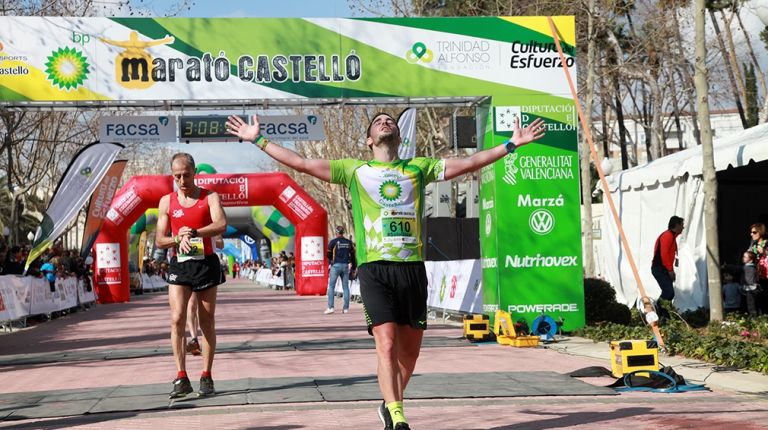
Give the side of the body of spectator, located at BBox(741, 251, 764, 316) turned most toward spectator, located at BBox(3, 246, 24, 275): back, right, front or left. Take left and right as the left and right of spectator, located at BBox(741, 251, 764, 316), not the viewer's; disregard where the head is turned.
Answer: front

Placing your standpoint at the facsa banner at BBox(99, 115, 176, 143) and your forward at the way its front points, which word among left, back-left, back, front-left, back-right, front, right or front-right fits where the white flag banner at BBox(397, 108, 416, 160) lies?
left

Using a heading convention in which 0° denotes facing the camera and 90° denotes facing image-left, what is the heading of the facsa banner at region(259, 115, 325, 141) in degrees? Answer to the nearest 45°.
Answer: approximately 0°

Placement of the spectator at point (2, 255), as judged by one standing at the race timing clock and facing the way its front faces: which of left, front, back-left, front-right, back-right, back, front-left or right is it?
back-right

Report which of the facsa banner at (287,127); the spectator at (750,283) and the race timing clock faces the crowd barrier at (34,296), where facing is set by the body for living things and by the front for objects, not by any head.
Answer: the spectator

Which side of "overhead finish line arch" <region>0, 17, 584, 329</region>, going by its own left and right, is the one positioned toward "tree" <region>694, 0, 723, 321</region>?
left

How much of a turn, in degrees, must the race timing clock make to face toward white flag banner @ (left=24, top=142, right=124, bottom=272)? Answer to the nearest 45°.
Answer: approximately 135° to its right

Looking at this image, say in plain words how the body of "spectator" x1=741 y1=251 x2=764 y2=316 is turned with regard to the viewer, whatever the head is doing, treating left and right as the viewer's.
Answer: facing to the left of the viewer

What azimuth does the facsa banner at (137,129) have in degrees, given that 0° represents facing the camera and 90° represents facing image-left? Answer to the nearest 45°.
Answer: approximately 0°

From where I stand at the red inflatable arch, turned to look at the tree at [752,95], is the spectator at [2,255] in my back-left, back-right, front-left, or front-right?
back-right
